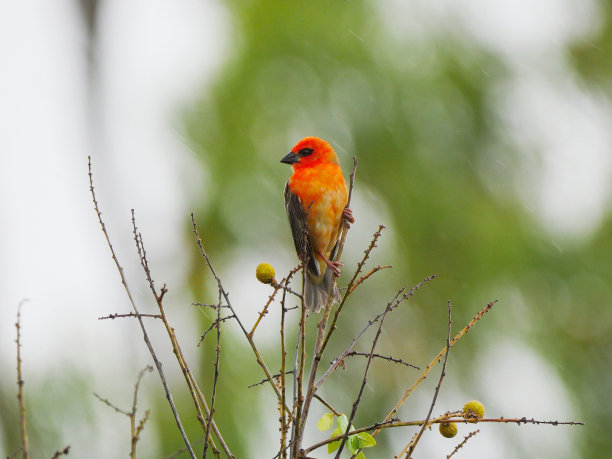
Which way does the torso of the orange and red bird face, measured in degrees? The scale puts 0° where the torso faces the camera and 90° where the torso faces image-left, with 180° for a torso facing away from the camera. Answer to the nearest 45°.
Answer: approximately 315°
